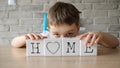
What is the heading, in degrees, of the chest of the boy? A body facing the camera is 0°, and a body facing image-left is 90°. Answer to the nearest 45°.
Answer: approximately 0°
